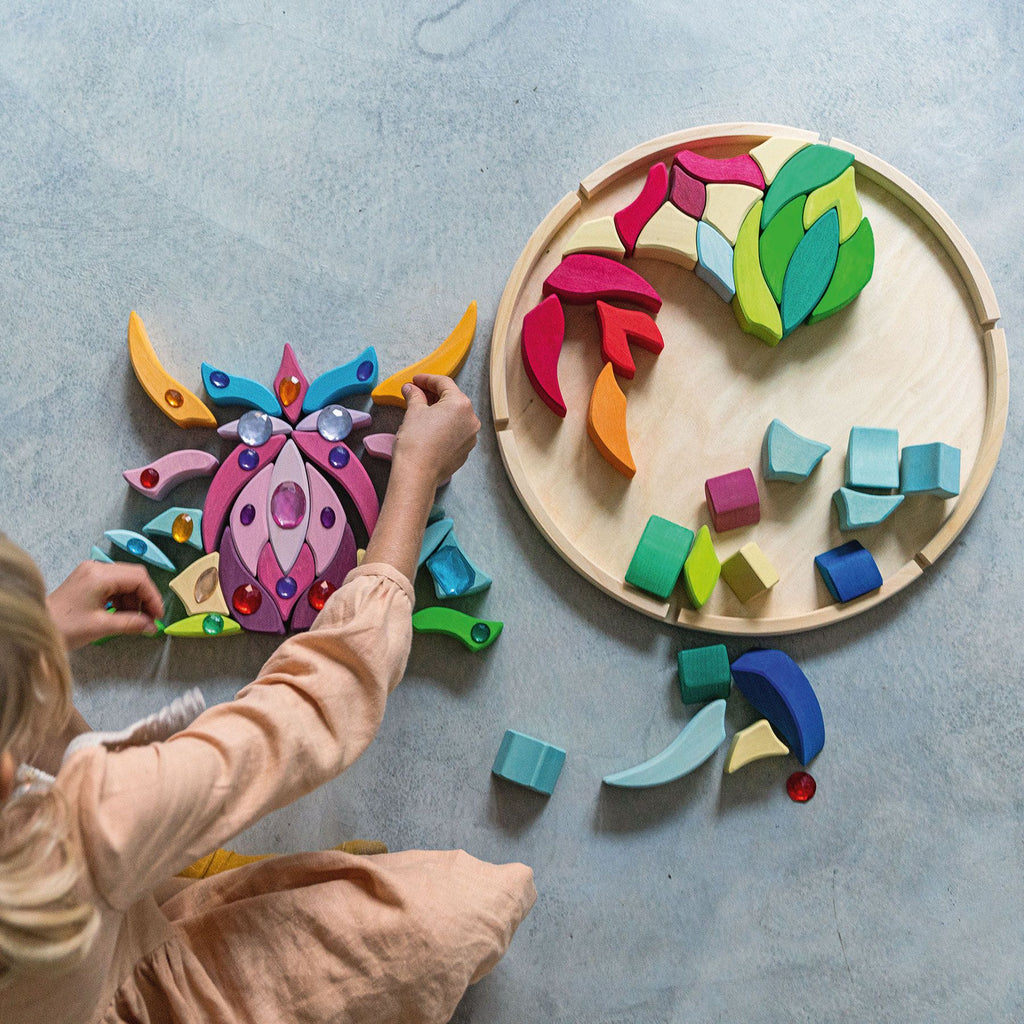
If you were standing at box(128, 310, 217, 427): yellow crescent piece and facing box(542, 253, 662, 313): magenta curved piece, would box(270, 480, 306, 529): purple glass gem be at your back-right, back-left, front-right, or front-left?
front-right

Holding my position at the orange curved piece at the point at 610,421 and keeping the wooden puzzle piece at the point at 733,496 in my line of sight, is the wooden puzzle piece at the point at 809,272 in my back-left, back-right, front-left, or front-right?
front-left

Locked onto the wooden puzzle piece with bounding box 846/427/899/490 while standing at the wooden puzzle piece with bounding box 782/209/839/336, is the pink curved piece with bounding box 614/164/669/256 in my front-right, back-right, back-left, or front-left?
back-right

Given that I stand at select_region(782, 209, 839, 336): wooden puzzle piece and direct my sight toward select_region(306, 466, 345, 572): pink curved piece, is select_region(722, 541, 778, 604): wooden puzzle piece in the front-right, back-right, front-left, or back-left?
front-left

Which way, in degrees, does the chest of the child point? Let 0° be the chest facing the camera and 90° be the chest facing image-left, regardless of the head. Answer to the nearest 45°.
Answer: approximately 225°
